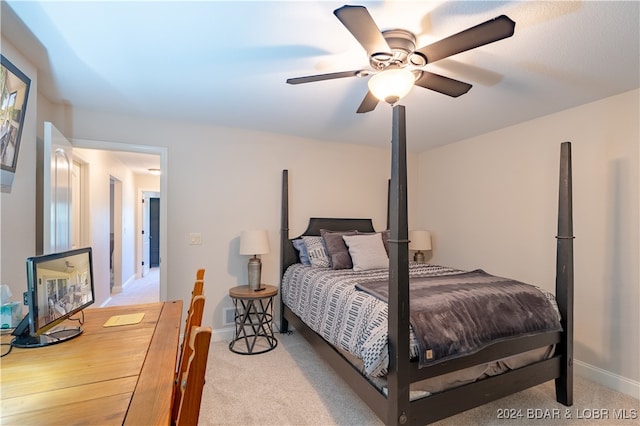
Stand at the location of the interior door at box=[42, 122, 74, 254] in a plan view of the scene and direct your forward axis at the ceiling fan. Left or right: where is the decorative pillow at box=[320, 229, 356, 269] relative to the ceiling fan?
left

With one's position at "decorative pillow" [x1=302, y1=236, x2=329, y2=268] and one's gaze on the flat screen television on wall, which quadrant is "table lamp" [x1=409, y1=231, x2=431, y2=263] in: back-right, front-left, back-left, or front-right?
back-left

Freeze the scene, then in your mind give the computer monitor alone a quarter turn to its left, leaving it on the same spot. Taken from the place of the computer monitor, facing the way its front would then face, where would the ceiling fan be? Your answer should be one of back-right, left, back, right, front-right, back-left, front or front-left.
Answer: right

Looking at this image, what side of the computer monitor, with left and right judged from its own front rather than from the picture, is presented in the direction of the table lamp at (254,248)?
left

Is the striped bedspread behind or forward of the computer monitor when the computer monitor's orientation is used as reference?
forward

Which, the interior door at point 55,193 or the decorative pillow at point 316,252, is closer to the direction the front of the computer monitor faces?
the decorative pillow

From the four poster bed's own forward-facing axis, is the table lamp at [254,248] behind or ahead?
behind

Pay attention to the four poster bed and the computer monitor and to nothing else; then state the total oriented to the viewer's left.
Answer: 0

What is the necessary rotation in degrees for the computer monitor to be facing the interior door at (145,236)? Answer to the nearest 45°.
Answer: approximately 135° to its left

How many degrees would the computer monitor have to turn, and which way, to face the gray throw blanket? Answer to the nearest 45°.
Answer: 0° — it already faces it

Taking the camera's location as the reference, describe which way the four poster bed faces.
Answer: facing the viewer and to the right of the viewer
